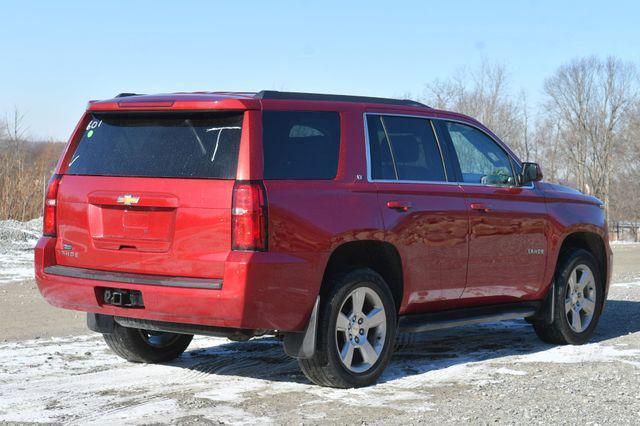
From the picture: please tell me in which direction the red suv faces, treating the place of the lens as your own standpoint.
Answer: facing away from the viewer and to the right of the viewer
